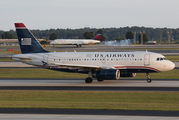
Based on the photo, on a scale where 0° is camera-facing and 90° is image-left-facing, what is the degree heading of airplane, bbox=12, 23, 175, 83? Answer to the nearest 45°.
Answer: approximately 270°
